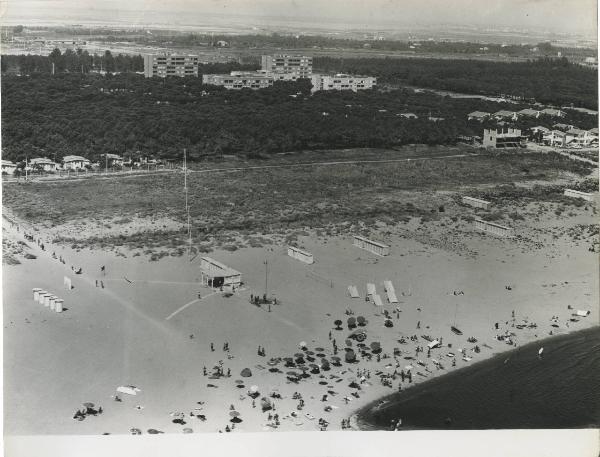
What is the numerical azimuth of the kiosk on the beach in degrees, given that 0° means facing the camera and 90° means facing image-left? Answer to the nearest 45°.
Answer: approximately 45°

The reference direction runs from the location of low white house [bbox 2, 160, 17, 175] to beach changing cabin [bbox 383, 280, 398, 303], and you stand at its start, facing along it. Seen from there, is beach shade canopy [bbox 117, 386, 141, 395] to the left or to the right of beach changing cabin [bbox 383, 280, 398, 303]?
right

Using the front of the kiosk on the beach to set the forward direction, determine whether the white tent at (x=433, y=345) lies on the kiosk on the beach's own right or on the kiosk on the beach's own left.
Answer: on the kiosk on the beach's own left

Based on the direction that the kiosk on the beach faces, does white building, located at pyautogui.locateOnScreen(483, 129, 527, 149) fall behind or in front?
behind

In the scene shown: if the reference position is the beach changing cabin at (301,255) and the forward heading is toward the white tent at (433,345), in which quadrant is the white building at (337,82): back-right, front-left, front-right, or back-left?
back-left

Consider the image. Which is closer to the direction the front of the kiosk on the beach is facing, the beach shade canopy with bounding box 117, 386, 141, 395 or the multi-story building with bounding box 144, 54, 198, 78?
the beach shade canopy

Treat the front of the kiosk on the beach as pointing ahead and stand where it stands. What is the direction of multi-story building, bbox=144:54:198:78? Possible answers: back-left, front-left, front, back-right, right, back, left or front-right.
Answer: back-right

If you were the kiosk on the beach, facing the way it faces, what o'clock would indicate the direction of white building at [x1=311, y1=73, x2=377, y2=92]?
The white building is roughly at 5 o'clock from the kiosk on the beach.

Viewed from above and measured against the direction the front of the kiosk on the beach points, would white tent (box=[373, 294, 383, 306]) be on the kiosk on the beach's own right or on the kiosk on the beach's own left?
on the kiosk on the beach's own left

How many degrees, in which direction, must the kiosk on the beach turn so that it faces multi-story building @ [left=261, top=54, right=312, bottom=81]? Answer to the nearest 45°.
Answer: approximately 135° to its right

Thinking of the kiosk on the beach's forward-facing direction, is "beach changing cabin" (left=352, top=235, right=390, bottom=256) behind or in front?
behind

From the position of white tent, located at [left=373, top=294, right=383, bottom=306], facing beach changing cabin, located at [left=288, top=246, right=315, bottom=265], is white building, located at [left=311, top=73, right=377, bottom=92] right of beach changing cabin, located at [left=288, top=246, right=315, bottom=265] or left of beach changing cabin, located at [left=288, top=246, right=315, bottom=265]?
right
